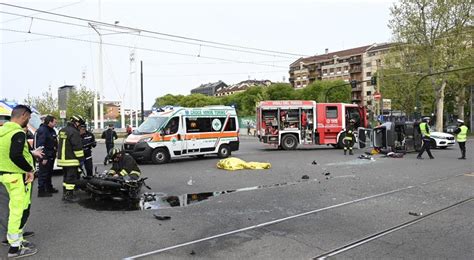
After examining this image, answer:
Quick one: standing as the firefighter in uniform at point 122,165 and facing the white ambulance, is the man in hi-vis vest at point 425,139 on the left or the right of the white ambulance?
right

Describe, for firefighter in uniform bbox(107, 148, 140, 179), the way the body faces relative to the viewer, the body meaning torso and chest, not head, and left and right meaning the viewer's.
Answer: facing the viewer and to the left of the viewer

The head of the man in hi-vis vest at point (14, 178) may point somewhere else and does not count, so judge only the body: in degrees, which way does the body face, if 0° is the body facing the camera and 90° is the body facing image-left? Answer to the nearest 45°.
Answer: approximately 270°

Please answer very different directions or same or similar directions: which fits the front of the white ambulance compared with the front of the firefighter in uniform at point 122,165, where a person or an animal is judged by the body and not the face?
same or similar directions

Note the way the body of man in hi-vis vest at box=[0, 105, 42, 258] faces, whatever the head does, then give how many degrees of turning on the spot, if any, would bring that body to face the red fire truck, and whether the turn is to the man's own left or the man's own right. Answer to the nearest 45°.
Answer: approximately 45° to the man's own left

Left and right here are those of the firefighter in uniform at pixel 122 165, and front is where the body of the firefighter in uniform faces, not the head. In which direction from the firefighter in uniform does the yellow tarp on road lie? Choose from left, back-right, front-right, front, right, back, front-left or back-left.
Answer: back
